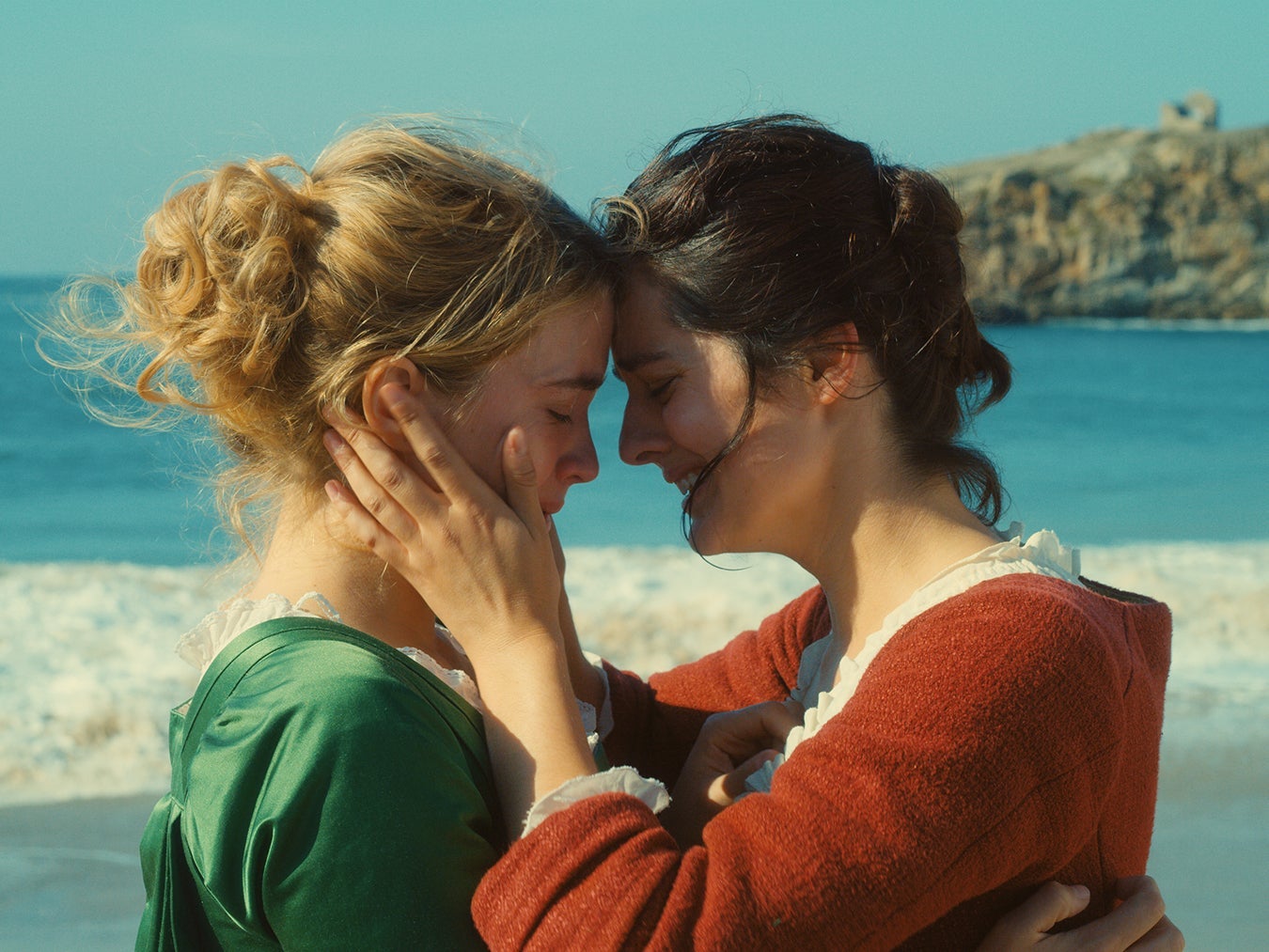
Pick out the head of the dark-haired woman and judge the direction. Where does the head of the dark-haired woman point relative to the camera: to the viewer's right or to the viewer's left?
to the viewer's left

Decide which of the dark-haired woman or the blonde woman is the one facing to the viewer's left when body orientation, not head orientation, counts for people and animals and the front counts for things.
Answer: the dark-haired woman

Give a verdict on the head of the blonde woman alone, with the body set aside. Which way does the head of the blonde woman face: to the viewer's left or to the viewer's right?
to the viewer's right

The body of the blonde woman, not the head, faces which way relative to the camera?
to the viewer's right

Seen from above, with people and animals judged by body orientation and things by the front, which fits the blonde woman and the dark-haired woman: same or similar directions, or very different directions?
very different directions

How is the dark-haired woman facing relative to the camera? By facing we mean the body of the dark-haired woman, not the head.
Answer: to the viewer's left

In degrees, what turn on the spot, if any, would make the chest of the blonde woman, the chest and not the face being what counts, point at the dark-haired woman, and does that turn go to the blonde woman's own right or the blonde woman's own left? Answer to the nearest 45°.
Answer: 0° — they already face them

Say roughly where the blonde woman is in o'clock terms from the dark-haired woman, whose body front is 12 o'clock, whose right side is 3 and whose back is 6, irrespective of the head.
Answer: The blonde woman is roughly at 12 o'clock from the dark-haired woman.

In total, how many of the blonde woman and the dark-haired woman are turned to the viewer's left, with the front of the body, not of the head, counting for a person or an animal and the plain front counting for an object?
1
